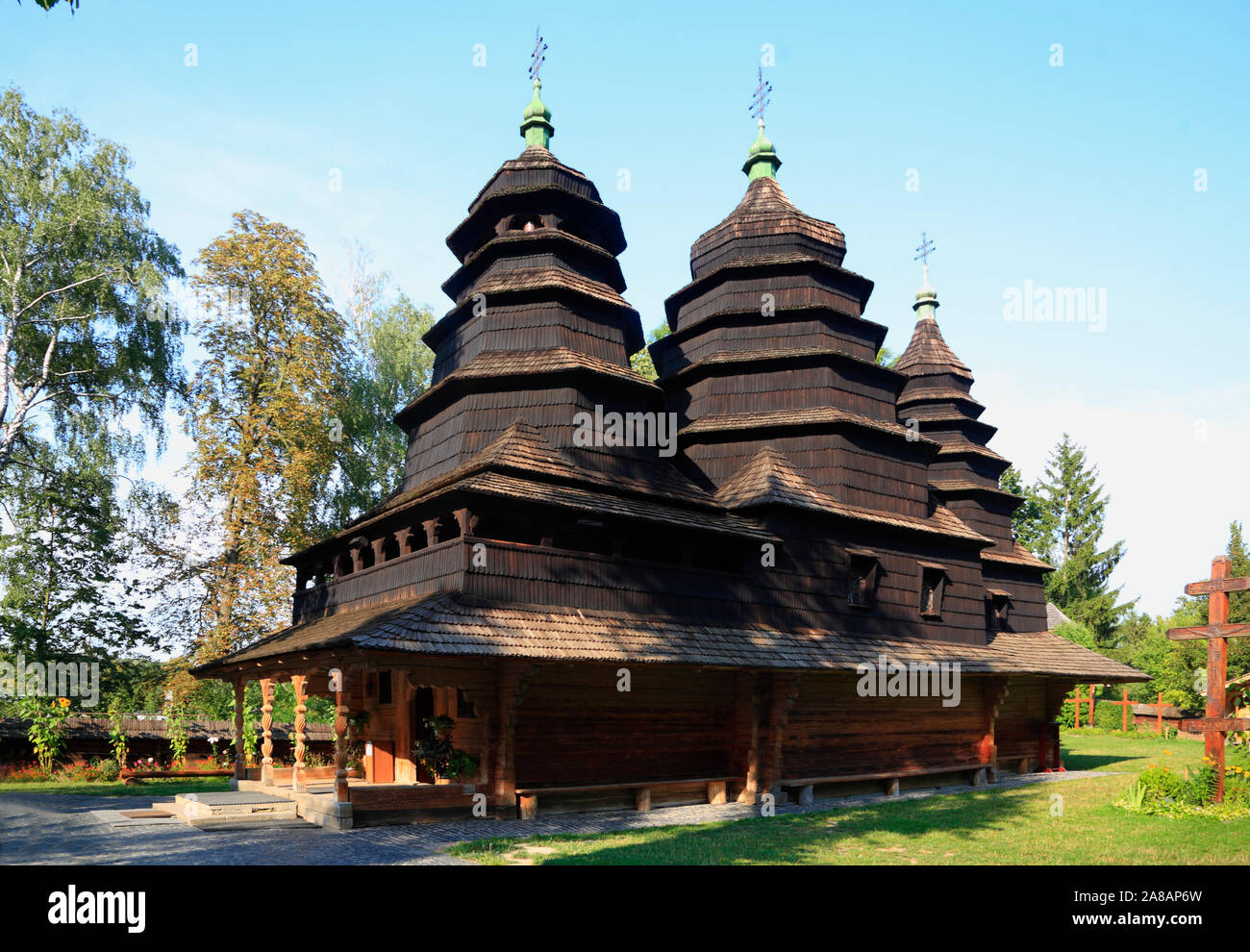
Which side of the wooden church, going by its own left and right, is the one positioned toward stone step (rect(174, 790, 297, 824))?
front

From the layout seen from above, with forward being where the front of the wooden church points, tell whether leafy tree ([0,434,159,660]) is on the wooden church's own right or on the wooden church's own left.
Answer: on the wooden church's own right

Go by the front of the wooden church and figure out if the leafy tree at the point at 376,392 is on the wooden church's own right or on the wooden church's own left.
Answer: on the wooden church's own right

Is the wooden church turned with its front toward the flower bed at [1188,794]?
no

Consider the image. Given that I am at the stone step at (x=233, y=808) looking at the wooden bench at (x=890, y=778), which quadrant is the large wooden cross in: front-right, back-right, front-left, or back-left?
front-right

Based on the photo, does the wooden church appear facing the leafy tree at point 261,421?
no

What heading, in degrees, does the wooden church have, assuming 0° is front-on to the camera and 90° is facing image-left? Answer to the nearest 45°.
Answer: approximately 45°

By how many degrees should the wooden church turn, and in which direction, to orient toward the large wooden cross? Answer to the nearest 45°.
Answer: approximately 90° to its left

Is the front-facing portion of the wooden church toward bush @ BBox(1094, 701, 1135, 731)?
no
